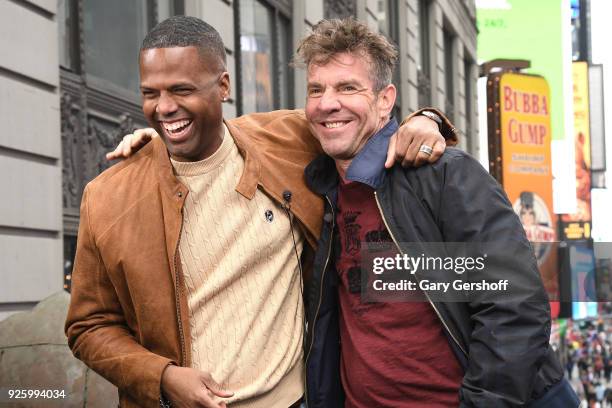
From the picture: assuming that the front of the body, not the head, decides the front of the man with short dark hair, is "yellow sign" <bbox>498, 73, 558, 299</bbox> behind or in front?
behind

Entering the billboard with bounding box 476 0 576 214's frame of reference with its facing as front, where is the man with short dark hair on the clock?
The man with short dark hair is roughly at 12 o'clock from the billboard.

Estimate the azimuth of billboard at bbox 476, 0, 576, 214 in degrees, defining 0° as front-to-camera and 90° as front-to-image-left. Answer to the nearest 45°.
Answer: approximately 0°

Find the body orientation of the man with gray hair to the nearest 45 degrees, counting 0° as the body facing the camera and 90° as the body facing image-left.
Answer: approximately 45°

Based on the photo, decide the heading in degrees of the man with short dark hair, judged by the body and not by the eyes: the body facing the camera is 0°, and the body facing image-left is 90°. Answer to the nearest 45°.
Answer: approximately 0°

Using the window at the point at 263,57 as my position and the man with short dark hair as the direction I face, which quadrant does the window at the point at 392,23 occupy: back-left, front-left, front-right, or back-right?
back-left
